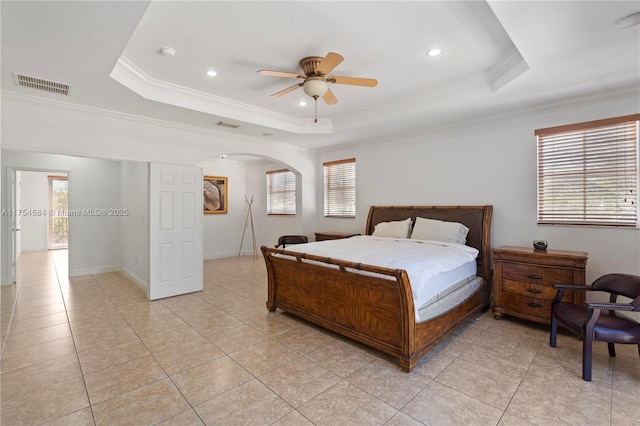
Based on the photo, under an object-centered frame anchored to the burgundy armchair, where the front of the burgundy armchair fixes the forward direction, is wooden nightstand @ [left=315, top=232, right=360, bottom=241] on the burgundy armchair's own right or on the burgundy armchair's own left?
on the burgundy armchair's own right

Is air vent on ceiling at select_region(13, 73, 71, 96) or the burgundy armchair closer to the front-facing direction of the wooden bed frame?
the air vent on ceiling

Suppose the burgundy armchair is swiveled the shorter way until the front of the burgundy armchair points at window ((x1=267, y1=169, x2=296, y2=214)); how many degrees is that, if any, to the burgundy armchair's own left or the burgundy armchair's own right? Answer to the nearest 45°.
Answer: approximately 45° to the burgundy armchair's own right

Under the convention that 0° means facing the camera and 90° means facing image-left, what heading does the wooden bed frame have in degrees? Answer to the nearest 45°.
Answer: approximately 45°

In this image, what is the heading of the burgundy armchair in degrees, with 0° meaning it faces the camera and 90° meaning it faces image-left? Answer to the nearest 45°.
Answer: approximately 45°

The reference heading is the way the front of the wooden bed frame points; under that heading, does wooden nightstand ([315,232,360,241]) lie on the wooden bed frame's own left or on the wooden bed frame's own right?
on the wooden bed frame's own right
